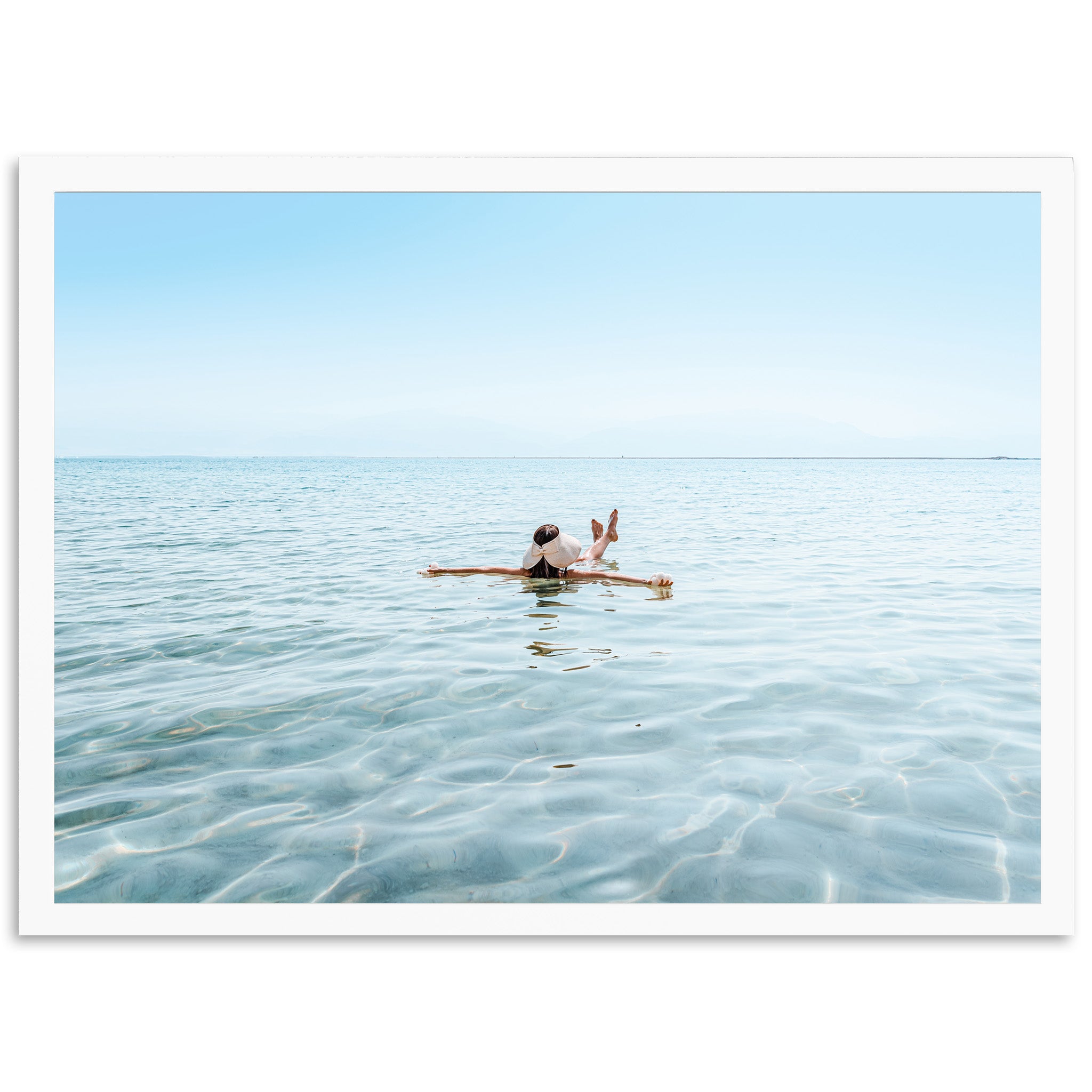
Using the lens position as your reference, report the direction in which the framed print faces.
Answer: facing the viewer
